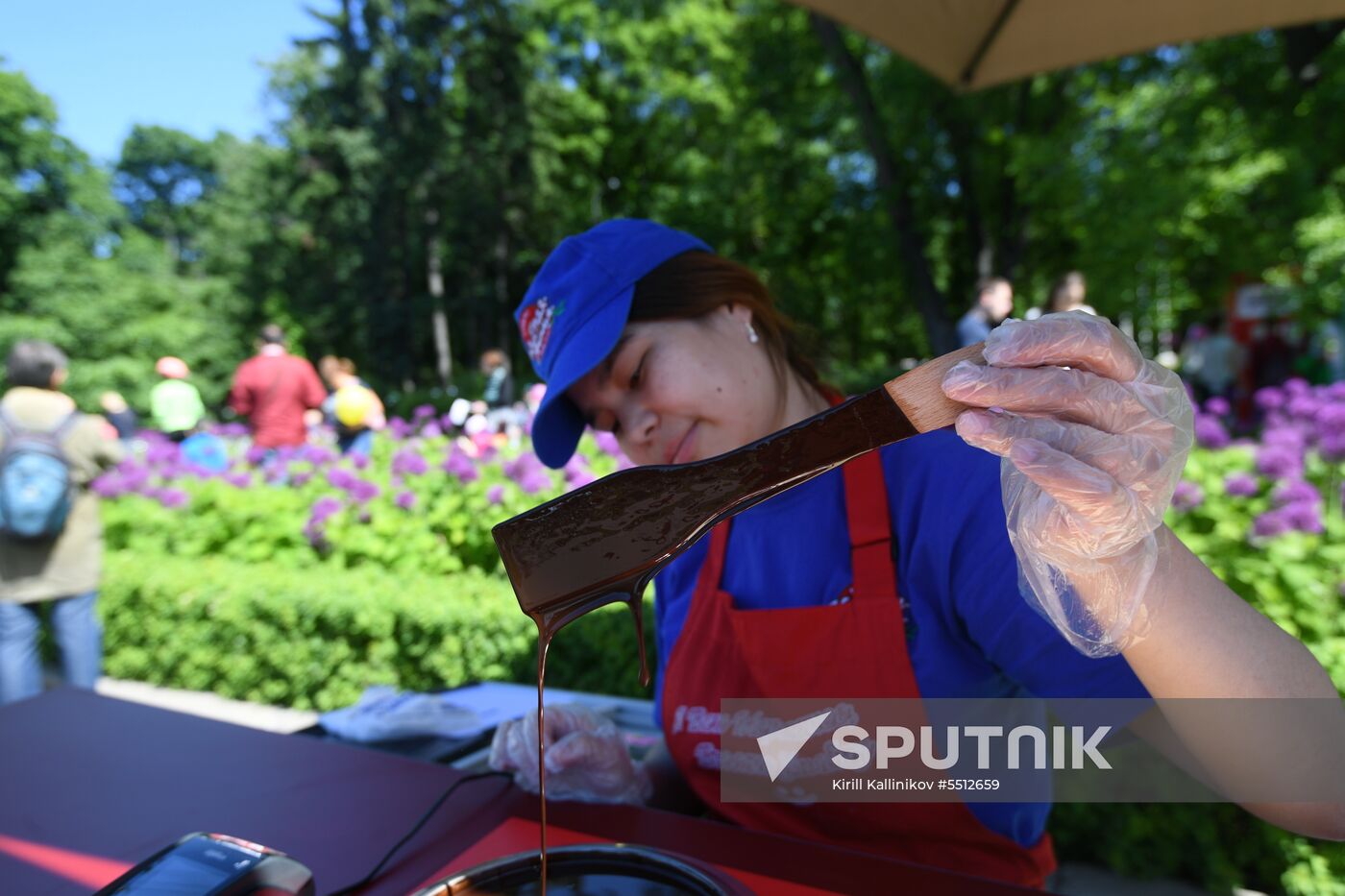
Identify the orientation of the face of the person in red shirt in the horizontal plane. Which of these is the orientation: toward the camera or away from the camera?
away from the camera

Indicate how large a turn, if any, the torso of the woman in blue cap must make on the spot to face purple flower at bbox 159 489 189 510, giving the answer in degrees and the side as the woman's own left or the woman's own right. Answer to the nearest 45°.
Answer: approximately 90° to the woman's own right

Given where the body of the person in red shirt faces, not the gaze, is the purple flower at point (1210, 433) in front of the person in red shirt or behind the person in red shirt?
behind

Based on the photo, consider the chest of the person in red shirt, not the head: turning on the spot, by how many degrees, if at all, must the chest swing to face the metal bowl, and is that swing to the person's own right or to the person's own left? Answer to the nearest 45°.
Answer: approximately 180°

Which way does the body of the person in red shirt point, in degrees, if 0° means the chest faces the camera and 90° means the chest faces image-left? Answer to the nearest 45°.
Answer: approximately 180°

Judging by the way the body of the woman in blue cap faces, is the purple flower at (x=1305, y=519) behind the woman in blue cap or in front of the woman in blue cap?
behind

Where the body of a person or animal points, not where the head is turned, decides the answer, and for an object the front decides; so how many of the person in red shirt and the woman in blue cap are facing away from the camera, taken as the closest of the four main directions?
1

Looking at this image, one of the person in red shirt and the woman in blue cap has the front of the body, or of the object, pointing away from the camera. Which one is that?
the person in red shirt

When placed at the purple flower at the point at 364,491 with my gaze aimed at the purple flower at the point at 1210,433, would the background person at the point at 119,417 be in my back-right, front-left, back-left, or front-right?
back-left

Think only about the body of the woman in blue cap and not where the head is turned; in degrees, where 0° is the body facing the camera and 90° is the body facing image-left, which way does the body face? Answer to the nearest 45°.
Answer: approximately 45°
